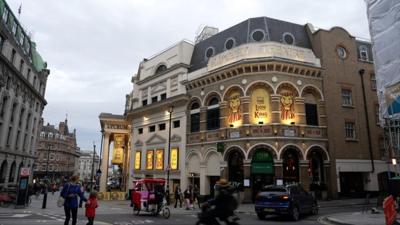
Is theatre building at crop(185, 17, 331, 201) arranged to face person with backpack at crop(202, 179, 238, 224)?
yes

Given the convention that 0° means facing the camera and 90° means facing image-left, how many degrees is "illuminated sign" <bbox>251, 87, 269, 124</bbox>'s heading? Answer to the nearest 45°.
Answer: approximately 0°

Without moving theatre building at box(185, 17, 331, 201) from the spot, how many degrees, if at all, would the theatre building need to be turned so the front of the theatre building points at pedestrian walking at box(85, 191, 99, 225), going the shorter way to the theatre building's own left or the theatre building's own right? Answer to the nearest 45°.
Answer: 0° — it already faces them

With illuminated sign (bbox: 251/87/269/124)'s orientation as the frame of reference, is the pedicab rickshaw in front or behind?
in front

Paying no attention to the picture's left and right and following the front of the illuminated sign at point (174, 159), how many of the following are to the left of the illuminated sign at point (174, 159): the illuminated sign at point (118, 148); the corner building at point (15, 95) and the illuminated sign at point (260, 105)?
1
